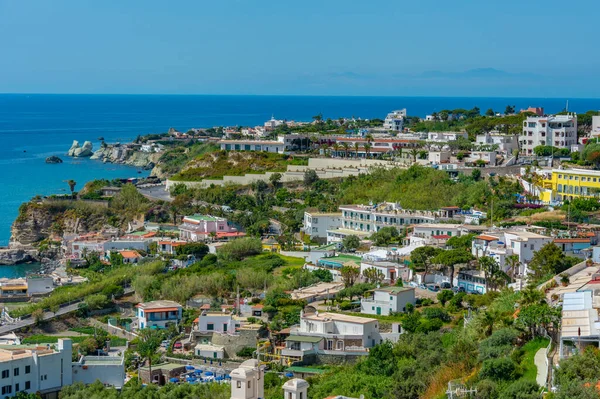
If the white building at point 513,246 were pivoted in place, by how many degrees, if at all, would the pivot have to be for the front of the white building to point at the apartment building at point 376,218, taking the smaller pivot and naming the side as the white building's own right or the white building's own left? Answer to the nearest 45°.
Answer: approximately 90° to the white building's own right

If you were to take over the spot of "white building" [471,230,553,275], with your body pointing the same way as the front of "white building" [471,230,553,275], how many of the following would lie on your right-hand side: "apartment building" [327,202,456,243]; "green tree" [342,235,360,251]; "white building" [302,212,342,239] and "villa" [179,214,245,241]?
4

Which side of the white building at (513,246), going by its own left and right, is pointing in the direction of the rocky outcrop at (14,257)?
right

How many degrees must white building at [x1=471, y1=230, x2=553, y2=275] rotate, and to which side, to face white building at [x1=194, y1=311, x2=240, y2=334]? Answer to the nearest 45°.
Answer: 0° — it already faces it

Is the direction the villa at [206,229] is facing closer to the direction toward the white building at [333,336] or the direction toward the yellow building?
the white building

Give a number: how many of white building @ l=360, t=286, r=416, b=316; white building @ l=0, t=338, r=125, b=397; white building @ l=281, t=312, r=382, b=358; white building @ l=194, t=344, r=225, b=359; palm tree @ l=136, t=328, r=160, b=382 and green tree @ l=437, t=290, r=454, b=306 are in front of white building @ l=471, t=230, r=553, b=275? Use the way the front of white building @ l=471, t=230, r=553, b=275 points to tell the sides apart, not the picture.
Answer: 6

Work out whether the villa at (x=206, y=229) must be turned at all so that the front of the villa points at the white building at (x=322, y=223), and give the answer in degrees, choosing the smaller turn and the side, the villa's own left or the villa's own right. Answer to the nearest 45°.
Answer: approximately 90° to the villa's own left

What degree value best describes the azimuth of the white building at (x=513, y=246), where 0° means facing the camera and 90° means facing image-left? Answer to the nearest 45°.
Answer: approximately 45°

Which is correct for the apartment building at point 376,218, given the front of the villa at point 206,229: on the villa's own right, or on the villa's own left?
on the villa's own left

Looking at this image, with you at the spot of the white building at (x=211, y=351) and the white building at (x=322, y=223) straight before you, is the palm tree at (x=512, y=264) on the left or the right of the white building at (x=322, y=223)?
right

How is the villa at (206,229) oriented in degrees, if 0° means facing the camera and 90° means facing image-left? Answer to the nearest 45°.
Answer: approximately 45°

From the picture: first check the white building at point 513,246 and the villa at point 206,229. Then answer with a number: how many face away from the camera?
0

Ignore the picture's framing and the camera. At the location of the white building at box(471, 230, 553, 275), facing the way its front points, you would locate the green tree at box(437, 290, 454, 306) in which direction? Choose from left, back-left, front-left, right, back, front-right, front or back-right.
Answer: front

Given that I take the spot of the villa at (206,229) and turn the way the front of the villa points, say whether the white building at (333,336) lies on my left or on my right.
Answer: on my left

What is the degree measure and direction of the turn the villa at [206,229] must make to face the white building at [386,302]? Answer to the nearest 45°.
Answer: approximately 45° to its left

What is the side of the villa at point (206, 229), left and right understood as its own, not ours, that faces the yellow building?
left
